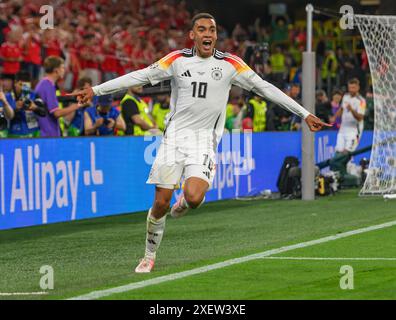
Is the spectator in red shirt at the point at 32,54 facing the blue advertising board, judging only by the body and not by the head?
yes

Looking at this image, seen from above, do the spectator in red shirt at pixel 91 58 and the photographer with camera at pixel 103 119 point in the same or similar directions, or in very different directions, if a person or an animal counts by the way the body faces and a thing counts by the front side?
same or similar directions

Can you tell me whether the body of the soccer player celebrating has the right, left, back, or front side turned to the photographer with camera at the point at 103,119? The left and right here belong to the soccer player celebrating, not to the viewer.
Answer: back

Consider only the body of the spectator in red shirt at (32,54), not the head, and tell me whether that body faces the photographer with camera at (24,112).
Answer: yes

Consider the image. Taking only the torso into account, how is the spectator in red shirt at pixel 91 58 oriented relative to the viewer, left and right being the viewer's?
facing the viewer

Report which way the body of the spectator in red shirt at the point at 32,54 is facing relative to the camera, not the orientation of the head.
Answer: toward the camera

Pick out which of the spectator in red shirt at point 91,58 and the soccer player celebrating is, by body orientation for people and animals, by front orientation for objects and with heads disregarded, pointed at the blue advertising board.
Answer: the spectator in red shirt

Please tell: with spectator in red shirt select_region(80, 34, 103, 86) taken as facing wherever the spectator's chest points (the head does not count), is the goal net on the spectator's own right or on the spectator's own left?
on the spectator's own left

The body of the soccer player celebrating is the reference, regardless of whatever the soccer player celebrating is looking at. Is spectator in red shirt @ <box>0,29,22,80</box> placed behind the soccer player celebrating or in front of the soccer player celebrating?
behind

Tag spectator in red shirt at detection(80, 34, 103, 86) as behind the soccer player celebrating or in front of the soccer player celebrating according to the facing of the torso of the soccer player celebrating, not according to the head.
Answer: behind

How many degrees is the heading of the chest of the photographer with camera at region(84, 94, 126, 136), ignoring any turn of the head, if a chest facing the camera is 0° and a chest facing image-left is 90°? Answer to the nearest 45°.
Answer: approximately 0°

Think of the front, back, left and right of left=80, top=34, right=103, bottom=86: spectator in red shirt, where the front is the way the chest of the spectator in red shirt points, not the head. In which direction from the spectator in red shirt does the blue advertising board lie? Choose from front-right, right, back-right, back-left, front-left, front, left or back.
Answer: front
